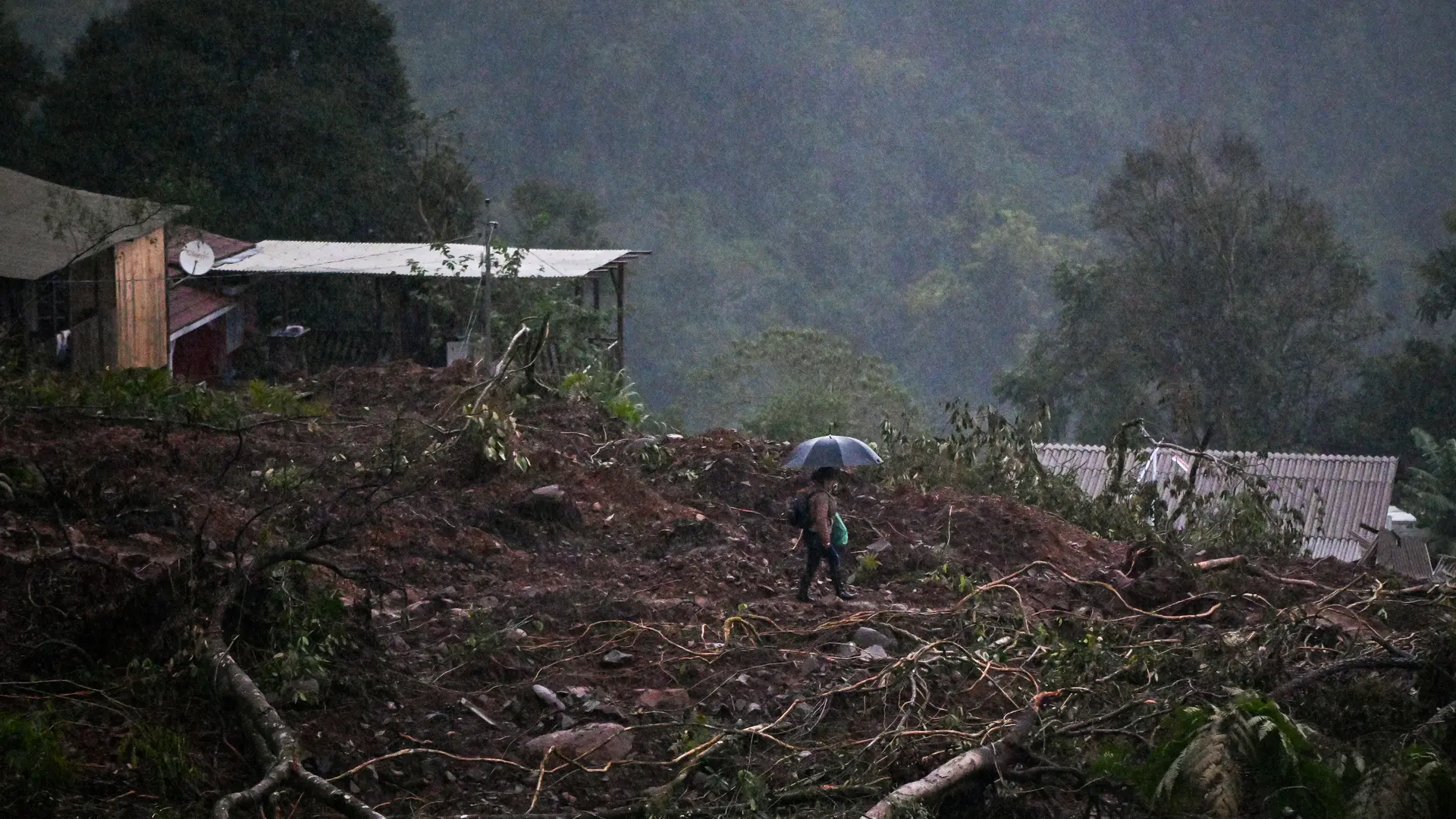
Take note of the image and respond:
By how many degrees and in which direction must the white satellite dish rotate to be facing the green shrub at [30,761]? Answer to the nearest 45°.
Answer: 0° — it already faces it

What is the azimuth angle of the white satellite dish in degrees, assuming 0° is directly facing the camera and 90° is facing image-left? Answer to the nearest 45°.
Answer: approximately 0°

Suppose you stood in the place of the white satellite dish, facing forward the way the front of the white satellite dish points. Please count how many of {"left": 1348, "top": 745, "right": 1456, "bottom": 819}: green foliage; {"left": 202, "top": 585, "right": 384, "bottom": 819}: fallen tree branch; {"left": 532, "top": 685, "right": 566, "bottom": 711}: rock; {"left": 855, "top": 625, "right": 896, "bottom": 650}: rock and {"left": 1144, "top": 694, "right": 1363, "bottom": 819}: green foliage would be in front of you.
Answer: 5

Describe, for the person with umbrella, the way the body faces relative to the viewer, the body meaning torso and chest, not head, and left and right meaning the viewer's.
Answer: facing to the right of the viewer

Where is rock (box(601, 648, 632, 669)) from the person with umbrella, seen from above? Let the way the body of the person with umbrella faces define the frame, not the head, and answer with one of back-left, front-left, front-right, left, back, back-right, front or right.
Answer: back-right

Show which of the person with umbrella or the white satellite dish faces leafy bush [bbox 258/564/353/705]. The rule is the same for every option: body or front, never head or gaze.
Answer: the white satellite dish

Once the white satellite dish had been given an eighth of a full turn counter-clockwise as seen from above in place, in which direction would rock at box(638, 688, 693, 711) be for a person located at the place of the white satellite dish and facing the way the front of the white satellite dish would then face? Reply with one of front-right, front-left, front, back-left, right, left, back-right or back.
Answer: front-right

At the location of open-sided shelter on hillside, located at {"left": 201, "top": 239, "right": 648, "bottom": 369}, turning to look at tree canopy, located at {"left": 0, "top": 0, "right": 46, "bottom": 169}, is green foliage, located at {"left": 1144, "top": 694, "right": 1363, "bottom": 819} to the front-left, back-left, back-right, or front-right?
back-left

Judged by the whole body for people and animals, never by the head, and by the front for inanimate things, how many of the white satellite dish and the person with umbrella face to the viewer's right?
1

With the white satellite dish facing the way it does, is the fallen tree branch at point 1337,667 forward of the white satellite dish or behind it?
forward

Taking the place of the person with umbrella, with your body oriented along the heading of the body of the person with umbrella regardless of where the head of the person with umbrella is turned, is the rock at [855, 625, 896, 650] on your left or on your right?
on your right

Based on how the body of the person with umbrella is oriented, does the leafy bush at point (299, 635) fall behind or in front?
behind

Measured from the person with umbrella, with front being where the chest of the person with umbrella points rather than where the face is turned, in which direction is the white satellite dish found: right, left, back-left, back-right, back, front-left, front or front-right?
back-left

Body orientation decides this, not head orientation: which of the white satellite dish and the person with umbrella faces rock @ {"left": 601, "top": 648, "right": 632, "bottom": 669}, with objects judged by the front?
the white satellite dish

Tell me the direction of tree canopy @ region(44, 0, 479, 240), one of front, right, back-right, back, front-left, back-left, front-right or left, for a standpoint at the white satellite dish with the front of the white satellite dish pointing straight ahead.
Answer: back
